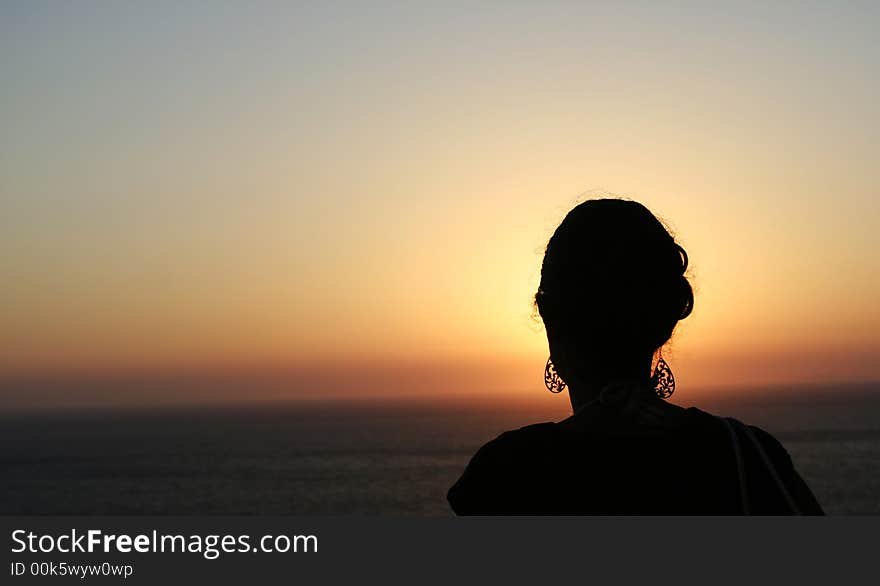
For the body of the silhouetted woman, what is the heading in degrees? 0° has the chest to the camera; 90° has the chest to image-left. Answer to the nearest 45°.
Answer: approximately 180°

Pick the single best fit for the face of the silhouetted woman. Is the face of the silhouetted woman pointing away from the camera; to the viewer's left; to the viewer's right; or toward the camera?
away from the camera
